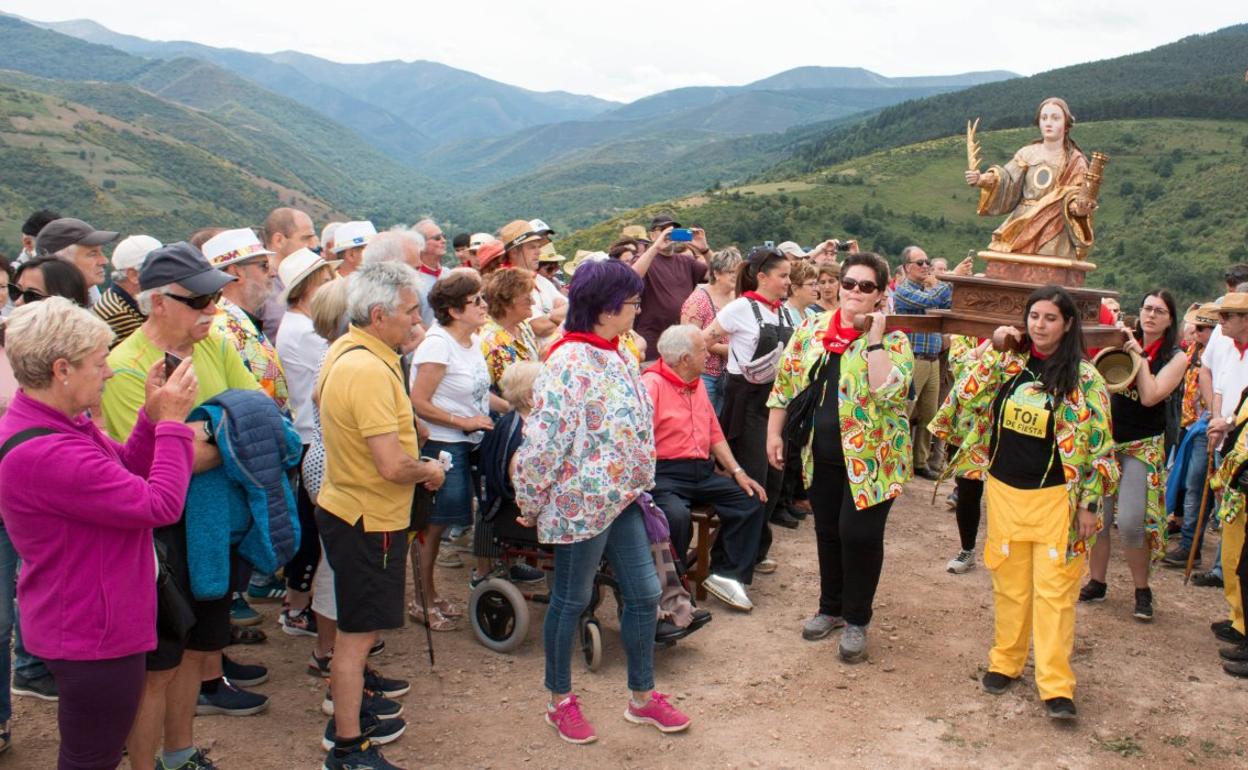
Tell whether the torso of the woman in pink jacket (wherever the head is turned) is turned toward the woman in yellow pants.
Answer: yes

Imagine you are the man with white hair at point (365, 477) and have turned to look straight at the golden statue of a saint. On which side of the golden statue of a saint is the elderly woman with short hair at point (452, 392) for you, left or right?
left

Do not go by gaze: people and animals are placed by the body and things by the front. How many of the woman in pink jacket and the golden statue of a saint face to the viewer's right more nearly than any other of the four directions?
1

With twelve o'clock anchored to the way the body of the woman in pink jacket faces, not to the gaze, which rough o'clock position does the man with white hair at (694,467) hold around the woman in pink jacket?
The man with white hair is roughly at 11 o'clock from the woman in pink jacket.

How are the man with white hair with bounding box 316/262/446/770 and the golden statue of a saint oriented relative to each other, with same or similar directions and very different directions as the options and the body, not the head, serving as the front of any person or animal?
very different directions

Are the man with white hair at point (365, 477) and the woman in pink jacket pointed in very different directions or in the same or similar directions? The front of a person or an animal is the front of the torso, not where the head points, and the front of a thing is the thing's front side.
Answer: same or similar directions

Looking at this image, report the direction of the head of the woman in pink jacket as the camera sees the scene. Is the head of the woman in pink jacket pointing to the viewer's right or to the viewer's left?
to the viewer's right

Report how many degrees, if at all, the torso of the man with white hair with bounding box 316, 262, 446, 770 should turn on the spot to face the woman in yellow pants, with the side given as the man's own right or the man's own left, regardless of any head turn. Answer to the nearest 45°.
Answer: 0° — they already face them

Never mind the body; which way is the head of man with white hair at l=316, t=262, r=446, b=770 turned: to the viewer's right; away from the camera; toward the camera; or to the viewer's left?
to the viewer's right

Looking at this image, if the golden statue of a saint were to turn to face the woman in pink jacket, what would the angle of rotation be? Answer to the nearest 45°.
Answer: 0° — it already faces them

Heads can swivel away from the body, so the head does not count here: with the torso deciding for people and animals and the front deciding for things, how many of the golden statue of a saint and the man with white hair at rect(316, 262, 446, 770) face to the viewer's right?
1

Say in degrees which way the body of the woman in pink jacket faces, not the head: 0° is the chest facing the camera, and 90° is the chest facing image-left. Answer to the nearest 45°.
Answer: approximately 270°

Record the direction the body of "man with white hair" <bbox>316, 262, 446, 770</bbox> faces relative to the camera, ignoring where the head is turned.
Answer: to the viewer's right

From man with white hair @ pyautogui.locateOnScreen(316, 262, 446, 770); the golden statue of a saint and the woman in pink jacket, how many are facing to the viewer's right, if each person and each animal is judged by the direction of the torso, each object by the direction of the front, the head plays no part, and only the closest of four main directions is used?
2
